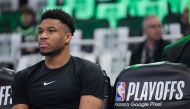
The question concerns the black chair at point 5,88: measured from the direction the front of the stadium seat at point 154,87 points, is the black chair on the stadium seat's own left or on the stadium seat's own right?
on the stadium seat's own right

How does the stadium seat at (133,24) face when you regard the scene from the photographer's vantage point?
facing the viewer

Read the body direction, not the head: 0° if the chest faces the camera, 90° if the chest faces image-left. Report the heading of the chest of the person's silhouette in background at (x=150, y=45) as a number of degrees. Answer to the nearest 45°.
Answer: approximately 315°

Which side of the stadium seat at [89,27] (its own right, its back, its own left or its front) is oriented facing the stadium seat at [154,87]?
front

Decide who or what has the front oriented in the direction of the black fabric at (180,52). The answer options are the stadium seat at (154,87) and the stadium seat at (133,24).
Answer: the stadium seat at (133,24)

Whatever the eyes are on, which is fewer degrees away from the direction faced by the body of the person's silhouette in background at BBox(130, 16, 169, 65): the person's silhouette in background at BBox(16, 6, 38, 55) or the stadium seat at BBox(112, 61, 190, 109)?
the stadium seat

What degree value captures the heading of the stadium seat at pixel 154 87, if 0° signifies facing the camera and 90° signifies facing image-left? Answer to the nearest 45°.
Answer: approximately 0°

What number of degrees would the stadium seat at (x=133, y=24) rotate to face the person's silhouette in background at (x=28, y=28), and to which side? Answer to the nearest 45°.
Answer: approximately 90° to its right

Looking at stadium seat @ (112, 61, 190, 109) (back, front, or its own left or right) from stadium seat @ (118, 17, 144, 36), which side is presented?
back

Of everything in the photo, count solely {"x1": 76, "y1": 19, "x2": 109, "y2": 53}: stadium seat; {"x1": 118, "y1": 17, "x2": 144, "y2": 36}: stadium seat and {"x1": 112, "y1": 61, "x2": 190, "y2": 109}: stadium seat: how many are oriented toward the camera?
3
